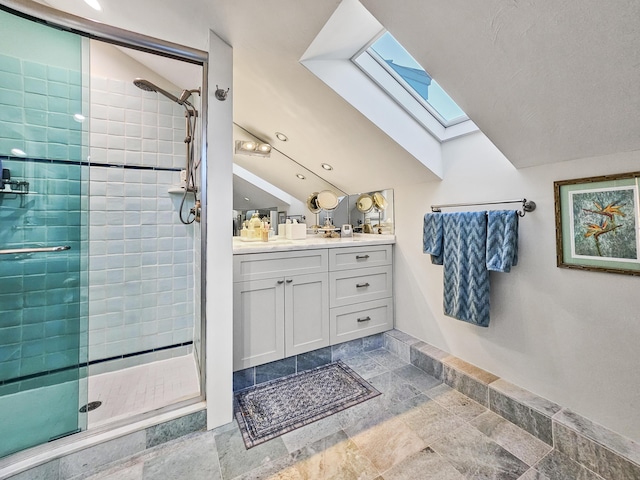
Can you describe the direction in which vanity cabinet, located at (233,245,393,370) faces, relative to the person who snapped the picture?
facing the viewer and to the right of the viewer

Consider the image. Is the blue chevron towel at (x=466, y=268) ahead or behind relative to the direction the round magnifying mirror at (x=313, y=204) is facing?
ahead

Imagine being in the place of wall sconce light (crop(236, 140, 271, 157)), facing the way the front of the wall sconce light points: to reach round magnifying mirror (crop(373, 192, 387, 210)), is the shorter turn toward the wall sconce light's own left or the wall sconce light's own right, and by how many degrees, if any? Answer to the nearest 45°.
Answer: approximately 45° to the wall sconce light's own left
